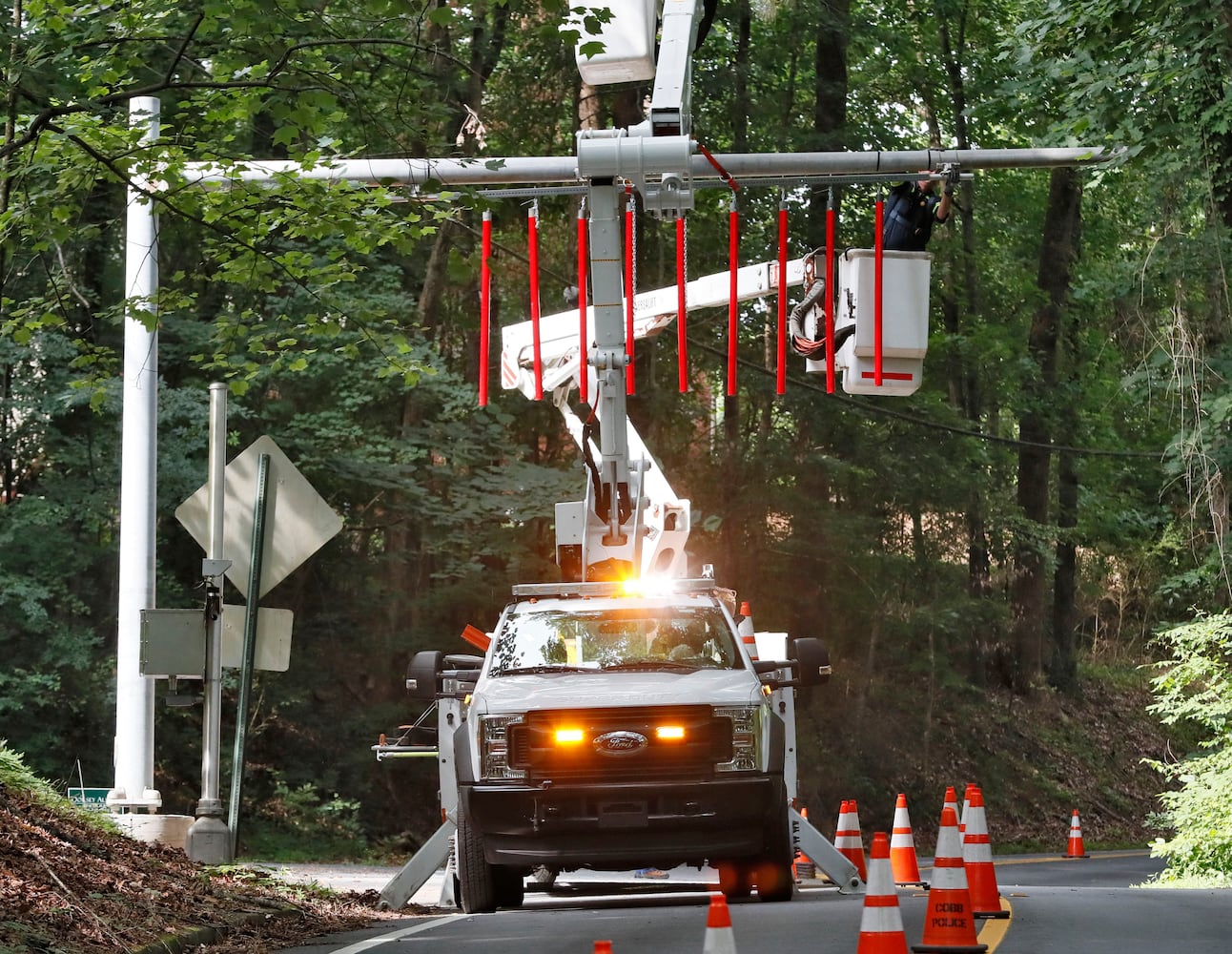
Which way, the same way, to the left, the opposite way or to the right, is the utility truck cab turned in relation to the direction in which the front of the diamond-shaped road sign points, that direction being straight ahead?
the opposite way

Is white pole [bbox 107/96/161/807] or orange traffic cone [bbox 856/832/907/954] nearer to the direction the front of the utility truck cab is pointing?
the orange traffic cone

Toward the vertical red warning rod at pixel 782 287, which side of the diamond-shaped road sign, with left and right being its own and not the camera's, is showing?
right

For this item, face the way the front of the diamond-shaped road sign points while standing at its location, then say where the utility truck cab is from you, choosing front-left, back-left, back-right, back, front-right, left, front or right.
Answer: back-right

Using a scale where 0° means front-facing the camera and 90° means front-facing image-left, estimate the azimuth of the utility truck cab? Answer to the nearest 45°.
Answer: approximately 0°

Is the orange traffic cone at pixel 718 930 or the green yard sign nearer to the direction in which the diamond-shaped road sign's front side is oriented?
the green yard sign

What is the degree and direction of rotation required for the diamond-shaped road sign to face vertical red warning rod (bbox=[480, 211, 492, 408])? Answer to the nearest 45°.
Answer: approximately 90° to its right

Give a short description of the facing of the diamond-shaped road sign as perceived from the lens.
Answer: facing away from the viewer

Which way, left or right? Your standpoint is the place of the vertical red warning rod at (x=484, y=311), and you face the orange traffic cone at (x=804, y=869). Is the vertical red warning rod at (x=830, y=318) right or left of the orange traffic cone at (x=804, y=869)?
right

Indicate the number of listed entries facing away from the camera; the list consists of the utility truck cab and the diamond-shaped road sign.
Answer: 1

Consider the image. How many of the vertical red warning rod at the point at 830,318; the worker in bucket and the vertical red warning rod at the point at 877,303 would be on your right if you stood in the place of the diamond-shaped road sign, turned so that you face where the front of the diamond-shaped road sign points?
3

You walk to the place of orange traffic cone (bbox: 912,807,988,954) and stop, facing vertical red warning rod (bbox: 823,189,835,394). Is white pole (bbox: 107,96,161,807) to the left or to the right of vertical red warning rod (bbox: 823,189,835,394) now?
left
